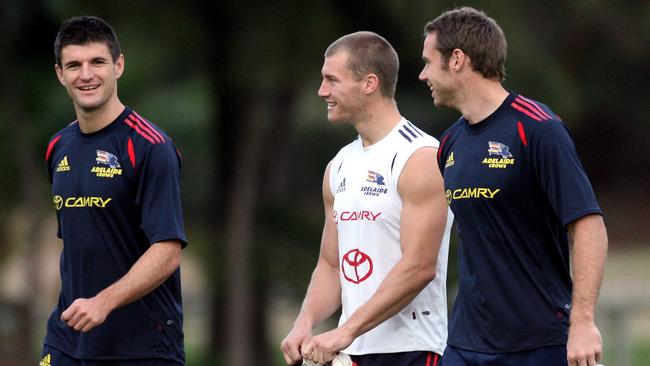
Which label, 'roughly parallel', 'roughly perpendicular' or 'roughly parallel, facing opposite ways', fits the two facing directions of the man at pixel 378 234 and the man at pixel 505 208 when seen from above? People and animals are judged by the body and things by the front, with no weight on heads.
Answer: roughly parallel

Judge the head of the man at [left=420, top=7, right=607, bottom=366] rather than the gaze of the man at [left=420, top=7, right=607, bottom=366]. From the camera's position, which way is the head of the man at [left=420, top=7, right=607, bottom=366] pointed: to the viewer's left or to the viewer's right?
to the viewer's left

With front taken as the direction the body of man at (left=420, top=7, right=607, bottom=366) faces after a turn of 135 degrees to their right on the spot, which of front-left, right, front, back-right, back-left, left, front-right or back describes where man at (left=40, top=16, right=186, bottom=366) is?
left

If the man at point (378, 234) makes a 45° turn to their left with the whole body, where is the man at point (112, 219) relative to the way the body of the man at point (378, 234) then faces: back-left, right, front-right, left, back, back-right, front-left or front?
right

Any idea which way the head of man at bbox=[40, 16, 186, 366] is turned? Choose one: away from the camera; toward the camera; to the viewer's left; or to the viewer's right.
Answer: toward the camera

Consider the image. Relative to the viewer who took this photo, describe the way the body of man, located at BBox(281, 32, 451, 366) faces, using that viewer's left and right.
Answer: facing the viewer and to the left of the viewer
